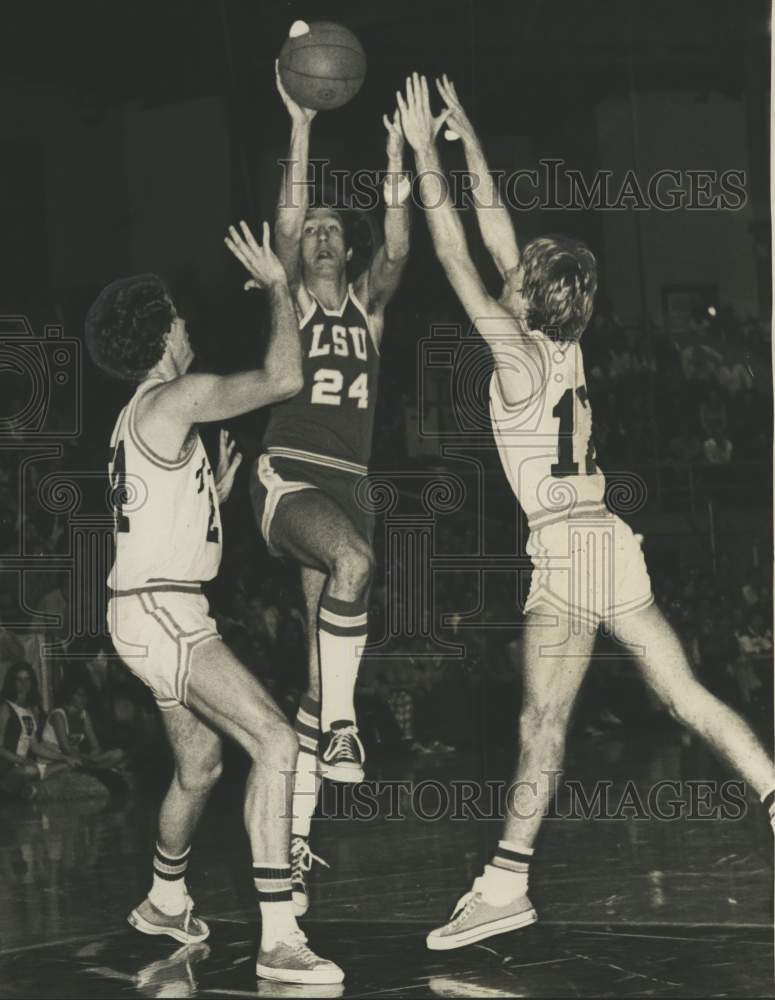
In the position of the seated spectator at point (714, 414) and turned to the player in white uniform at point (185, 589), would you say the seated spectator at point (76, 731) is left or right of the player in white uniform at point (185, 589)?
right

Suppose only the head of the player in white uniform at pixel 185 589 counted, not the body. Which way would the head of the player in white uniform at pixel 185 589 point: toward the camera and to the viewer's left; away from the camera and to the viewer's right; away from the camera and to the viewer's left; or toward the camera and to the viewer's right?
away from the camera and to the viewer's right

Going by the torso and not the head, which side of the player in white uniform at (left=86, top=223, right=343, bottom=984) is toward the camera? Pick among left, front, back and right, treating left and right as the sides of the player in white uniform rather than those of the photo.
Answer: right

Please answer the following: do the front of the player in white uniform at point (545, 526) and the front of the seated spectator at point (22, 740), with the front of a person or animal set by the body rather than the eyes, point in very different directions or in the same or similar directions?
very different directions

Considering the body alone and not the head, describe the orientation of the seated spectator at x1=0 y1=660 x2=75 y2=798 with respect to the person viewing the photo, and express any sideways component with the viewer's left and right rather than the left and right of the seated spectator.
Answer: facing the viewer and to the right of the viewer

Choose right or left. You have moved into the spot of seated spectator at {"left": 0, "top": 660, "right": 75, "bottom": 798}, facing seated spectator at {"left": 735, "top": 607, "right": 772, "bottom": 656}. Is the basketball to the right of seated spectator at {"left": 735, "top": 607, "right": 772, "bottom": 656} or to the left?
right

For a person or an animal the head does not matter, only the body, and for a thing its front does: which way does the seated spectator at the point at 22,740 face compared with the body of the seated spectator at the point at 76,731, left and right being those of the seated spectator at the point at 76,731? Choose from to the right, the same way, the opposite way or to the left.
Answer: the same way

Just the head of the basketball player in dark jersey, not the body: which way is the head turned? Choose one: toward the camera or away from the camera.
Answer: toward the camera

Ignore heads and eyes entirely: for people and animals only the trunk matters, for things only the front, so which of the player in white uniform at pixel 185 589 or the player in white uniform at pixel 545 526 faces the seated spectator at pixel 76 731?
the player in white uniform at pixel 545 526

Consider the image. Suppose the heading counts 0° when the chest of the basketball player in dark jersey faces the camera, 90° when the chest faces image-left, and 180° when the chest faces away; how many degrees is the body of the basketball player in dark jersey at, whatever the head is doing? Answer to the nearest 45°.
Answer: approximately 315°
